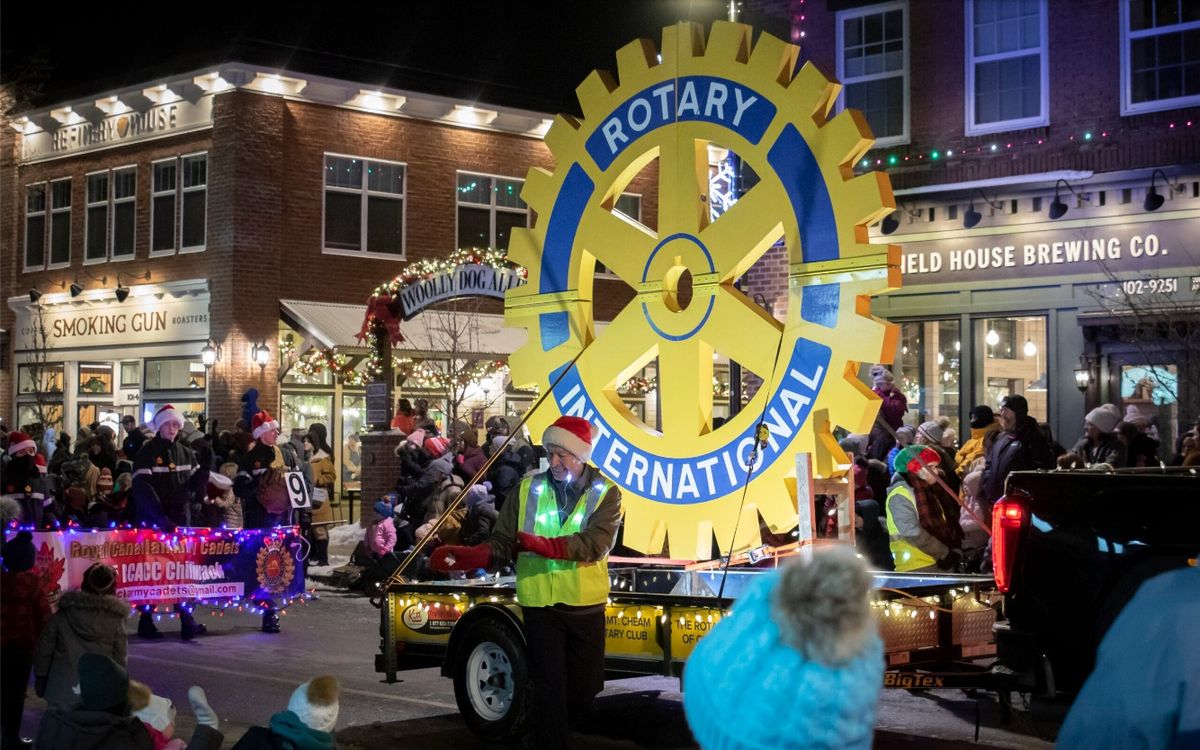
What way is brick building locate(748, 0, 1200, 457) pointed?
toward the camera

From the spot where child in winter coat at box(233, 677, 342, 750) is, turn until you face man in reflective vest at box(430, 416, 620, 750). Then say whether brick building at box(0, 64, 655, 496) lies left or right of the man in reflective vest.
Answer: left

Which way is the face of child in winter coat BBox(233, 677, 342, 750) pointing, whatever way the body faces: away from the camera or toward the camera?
away from the camera

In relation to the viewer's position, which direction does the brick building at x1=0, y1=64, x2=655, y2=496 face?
facing the viewer and to the left of the viewer

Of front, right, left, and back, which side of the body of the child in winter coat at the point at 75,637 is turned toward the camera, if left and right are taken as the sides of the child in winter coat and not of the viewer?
back

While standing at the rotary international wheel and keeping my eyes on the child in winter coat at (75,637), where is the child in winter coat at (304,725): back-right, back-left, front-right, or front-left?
front-left

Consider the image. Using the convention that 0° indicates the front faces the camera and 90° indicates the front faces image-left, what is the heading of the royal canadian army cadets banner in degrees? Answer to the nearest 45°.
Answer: approximately 0°

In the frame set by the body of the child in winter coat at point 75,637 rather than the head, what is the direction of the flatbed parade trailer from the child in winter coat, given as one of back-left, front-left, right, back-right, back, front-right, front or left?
right

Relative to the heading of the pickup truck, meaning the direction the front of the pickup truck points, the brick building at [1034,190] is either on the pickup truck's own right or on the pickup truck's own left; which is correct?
on the pickup truck's own left

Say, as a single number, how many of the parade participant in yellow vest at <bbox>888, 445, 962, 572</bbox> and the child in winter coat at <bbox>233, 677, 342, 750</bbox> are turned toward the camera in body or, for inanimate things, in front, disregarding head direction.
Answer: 0

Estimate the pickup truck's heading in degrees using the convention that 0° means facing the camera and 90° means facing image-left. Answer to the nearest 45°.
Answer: approximately 270°

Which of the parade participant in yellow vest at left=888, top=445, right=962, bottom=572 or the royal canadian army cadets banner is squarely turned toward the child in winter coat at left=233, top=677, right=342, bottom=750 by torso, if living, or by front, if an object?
the royal canadian army cadets banner

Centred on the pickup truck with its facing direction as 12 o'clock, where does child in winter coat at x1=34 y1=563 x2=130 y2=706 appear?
The child in winter coat is roughly at 6 o'clock from the pickup truck.

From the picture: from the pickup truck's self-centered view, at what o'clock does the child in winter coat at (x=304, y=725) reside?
The child in winter coat is roughly at 5 o'clock from the pickup truck.

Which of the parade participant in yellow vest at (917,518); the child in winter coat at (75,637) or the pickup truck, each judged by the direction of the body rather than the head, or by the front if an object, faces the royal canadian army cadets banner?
the child in winter coat

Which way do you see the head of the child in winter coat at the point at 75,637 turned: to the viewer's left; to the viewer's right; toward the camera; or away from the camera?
away from the camera
